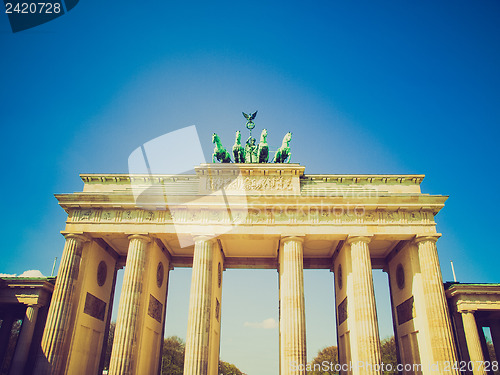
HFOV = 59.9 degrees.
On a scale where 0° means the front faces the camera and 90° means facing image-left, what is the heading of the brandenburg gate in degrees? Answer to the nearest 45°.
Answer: approximately 0°
